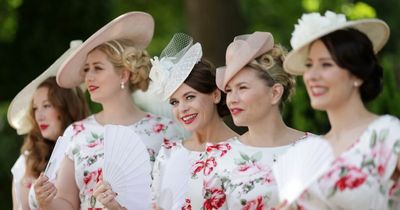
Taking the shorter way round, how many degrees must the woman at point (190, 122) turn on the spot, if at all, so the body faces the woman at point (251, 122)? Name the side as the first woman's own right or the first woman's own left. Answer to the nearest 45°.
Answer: approximately 90° to the first woman's own left

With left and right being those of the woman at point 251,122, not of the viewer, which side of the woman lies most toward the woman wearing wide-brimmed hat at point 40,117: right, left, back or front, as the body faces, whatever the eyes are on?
right

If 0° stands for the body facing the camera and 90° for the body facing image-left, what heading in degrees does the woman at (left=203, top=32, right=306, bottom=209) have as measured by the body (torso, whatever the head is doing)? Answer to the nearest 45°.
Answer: approximately 45°

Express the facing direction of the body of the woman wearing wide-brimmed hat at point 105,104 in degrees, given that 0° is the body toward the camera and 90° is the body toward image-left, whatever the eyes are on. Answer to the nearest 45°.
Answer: approximately 45°

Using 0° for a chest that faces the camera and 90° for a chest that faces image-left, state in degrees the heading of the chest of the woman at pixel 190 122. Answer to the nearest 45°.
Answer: approximately 45°

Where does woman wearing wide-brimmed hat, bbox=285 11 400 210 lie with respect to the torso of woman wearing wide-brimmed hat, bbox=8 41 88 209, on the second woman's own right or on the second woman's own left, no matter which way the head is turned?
on the second woman's own left
